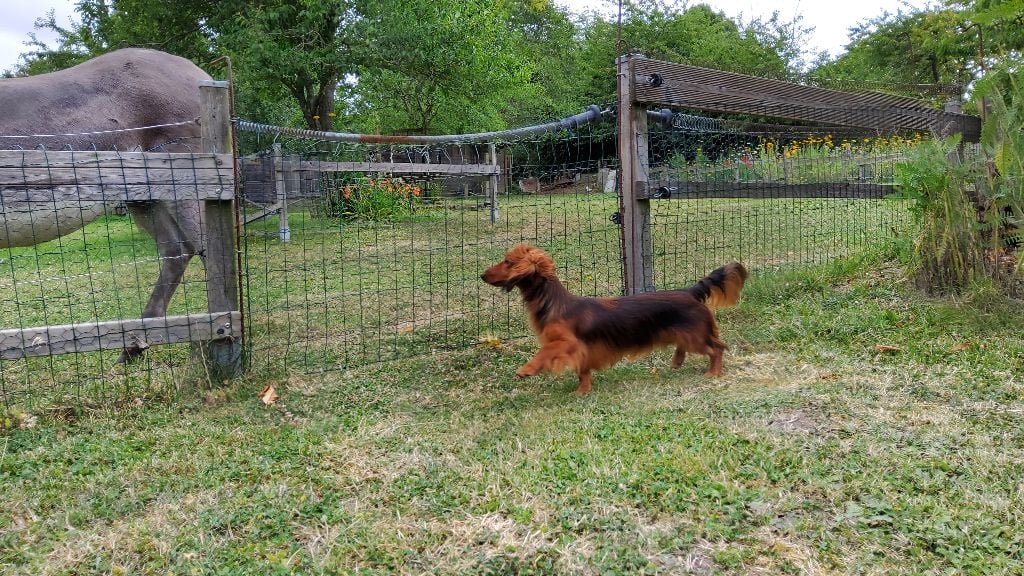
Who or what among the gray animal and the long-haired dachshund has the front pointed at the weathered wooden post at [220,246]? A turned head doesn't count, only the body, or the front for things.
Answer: the long-haired dachshund

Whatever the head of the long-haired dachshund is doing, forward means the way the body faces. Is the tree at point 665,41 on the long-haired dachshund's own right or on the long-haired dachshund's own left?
on the long-haired dachshund's own right

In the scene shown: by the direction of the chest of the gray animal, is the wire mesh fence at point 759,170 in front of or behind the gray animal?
behind

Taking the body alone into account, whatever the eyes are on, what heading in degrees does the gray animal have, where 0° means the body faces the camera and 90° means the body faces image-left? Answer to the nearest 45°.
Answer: approximately 90°

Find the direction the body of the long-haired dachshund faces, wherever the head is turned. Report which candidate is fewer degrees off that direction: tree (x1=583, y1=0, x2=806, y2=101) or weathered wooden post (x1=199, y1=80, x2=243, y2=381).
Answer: the weathered wooden post

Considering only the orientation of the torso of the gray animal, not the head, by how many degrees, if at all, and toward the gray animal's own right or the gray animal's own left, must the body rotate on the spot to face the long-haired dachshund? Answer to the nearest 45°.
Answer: approximately 135° to the gray animal's own left

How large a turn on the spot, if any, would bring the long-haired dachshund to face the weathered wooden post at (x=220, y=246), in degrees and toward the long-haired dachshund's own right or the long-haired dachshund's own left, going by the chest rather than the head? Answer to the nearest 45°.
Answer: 0° — it already faces it

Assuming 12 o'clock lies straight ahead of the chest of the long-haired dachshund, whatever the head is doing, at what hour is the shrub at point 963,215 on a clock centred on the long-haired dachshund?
The shrub is roughly at 5 o'clock from the long-haired dachshund.

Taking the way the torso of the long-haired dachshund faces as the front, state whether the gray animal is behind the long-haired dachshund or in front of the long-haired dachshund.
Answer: in front

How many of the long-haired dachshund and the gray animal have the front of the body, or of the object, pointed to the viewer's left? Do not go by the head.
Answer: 2

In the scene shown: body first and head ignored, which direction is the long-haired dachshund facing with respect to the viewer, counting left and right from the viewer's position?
facing to the left of the viewer
